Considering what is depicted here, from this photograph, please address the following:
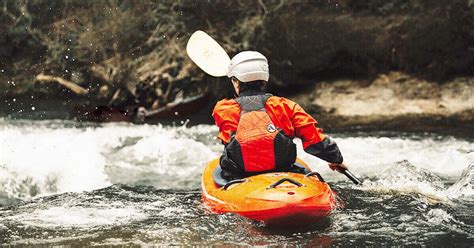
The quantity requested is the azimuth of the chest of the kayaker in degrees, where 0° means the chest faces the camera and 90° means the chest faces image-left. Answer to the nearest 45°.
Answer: approximately 180°

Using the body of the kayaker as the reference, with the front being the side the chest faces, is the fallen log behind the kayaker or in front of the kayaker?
in front
